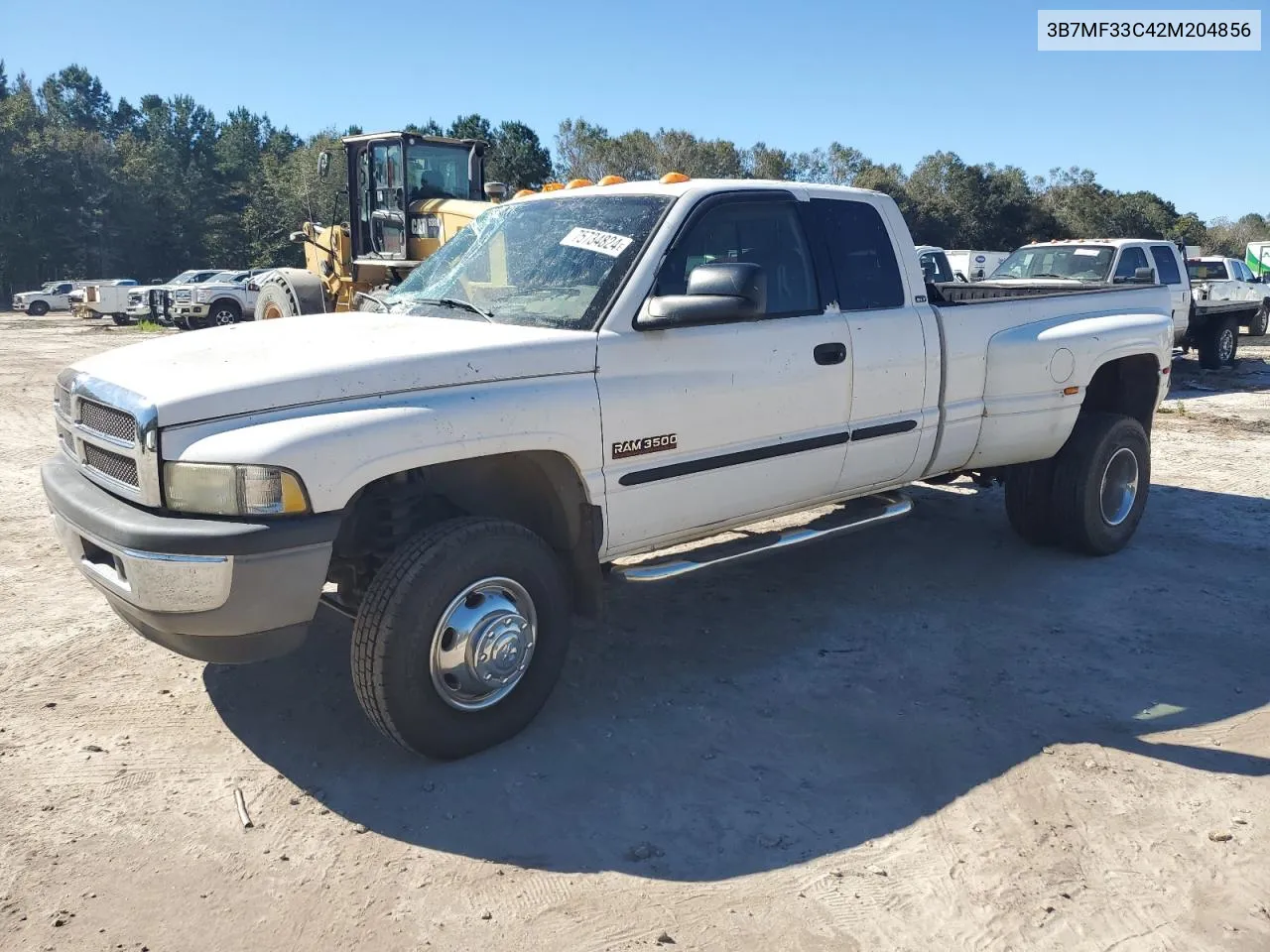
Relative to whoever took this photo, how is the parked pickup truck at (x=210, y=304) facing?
facing the viewer and to the left of the viewer

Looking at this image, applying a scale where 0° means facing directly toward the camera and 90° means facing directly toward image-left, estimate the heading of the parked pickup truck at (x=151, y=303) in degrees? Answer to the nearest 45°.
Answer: approximately 45°

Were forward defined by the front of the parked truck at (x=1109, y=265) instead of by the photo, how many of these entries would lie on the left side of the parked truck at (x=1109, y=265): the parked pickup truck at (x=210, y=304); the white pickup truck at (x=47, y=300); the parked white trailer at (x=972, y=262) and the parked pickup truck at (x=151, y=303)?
0

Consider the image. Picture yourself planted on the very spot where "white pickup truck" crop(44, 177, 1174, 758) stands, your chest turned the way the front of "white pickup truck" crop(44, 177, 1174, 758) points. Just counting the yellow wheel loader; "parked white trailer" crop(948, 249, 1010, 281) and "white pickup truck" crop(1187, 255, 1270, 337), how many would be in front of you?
0

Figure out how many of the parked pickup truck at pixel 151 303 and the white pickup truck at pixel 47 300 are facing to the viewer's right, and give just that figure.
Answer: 0

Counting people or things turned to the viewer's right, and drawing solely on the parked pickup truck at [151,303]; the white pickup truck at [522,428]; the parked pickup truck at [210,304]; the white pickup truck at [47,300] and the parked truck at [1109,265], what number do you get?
0

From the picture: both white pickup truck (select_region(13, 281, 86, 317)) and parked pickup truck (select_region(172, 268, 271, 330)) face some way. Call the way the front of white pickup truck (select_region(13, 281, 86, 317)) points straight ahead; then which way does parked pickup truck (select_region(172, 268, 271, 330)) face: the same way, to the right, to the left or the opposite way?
the same way

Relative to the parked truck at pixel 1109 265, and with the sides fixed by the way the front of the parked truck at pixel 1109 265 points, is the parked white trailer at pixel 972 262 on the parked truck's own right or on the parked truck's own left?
on the parked truck's own right

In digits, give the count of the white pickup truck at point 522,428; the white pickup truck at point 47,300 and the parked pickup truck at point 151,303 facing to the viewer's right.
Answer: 0

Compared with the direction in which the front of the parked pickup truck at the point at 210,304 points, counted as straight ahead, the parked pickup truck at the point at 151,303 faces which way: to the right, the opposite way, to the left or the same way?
the same way

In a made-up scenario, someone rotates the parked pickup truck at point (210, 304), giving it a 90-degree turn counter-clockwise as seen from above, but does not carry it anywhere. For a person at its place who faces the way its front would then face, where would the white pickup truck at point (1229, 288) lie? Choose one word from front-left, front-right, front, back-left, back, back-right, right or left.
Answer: front

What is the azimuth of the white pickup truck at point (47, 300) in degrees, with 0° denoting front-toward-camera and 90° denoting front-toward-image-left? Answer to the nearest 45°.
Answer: approximately 45°

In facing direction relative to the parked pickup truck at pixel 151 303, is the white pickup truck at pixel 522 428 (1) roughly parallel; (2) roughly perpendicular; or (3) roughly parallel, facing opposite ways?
roughly parallel

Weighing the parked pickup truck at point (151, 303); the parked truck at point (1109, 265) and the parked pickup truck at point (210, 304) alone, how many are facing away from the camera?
0

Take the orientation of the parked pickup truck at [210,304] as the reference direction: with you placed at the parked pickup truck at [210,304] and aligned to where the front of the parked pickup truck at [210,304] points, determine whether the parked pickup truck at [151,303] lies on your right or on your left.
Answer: on your right

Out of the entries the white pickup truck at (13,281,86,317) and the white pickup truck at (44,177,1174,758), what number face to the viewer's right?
0

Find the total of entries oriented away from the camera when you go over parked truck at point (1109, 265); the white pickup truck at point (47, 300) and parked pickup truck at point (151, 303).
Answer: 0
